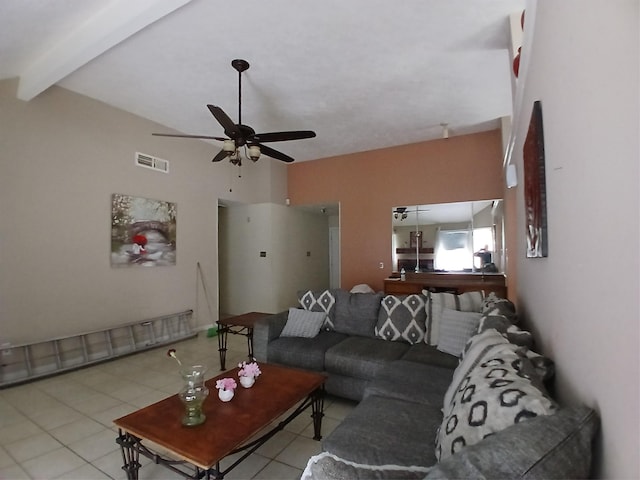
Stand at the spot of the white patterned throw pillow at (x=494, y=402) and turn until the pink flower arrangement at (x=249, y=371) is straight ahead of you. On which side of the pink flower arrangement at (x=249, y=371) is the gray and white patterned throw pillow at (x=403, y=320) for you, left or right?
right

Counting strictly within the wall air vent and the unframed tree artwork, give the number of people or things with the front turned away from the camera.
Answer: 0

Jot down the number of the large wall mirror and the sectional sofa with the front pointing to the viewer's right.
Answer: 0

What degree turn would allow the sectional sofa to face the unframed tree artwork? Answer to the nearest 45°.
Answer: approximately 90° to its right

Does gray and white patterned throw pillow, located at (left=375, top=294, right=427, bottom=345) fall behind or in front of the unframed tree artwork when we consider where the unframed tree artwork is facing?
in front

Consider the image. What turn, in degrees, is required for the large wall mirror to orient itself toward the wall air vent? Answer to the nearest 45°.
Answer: approximately 45° to its right

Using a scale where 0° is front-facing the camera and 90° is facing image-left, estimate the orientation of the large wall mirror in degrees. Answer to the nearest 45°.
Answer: approximately 0°

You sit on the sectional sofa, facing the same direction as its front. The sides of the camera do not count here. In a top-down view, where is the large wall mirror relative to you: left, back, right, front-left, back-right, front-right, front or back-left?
back-right

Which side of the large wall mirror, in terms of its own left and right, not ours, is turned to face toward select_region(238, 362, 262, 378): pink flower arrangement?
front

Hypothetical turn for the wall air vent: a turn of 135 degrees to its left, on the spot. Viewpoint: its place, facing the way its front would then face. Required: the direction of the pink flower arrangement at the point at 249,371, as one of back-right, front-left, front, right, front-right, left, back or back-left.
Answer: back

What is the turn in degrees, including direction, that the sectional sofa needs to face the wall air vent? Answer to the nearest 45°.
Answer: approximately 90° to its right

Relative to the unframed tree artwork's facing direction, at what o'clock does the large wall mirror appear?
The large wall mirror is roughly at 11 o'clock from the unframed tree artwork.

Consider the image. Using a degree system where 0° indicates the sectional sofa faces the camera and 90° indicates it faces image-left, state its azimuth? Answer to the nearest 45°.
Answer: approximately 45°

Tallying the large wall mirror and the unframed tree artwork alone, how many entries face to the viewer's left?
0

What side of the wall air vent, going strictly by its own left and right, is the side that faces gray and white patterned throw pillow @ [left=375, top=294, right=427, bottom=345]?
front
